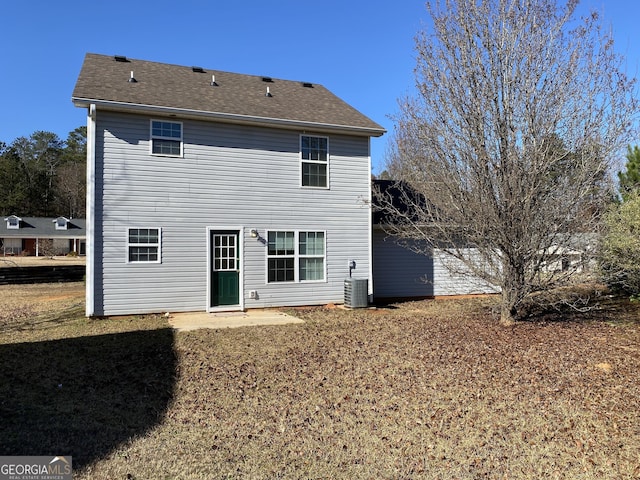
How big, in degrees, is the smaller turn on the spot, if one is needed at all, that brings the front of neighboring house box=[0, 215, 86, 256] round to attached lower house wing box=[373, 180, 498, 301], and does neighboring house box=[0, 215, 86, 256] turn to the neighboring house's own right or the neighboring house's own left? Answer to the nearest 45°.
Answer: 0° — it already faces it

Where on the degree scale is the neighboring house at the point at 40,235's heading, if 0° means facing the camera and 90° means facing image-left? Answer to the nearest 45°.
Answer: approximately 0°

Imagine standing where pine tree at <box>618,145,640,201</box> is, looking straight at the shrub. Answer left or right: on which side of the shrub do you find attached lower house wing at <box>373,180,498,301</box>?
right

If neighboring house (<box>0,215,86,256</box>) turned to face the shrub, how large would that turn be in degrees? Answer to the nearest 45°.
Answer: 0° — it already faces it

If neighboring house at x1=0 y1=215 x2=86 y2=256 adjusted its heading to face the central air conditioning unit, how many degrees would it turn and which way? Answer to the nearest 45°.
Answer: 0° — it already faces it

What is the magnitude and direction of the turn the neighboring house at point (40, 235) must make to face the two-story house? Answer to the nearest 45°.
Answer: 0° — it already faces it
